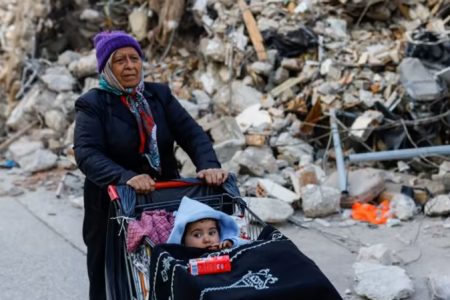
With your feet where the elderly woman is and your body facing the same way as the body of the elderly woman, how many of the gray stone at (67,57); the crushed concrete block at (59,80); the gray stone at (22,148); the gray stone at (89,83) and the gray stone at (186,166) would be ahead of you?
0

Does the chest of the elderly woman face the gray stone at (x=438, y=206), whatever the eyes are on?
no

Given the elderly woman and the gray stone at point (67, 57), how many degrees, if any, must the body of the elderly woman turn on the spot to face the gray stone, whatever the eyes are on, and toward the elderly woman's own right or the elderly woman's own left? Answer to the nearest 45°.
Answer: approximately 135° to the elderly woman's own left

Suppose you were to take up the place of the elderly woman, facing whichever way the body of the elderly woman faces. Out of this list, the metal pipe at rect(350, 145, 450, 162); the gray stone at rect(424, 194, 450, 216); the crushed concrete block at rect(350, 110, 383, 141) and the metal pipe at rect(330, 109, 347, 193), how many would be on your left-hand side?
4

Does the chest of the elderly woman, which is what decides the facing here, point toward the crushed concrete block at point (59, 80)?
no

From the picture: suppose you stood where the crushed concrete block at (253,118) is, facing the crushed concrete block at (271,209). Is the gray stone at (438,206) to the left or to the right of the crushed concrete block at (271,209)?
left

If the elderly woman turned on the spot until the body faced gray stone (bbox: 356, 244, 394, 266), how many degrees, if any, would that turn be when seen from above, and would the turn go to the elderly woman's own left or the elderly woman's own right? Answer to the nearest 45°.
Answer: approximately 90° to the elderly woman's own left

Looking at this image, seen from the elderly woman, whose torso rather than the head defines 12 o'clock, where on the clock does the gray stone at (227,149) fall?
The gray stone is roughly at 8 o'clock from the elderly woman.

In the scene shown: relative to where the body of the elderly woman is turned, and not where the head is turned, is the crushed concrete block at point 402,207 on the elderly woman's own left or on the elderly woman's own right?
on the elderly woman's own left

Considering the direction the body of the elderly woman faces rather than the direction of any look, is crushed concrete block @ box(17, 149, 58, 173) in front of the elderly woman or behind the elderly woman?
behind

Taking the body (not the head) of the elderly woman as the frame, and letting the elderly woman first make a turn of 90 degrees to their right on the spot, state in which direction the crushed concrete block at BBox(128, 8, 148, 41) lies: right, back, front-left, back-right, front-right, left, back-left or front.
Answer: back-right

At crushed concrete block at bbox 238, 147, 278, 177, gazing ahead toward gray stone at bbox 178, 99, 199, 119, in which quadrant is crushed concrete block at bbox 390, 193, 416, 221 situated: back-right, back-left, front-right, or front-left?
back-right

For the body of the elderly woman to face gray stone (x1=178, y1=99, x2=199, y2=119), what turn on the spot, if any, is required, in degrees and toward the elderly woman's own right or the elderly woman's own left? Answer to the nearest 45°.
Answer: approximately 135° to the elderly woman's own left

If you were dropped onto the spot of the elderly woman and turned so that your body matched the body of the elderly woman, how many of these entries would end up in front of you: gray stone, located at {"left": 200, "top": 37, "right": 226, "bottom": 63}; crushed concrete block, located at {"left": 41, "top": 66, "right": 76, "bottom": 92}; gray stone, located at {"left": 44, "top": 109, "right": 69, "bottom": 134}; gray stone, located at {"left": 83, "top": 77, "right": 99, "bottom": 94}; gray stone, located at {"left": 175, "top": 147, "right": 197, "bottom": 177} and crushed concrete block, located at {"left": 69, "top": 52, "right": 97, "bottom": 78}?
0

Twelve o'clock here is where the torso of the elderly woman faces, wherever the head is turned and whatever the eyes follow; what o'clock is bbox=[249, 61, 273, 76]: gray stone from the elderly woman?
The gray stone is roughly at 8 o'clock from the elderly woman.

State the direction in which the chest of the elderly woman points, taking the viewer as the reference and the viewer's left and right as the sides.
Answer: facing the viewer and to the right of the viewer

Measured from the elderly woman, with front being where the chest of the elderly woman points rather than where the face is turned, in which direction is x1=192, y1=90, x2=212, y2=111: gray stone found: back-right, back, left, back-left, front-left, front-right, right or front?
back-left

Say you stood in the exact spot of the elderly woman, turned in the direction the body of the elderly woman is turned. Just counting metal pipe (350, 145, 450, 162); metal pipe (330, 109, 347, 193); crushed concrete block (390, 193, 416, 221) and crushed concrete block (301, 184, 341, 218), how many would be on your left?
4

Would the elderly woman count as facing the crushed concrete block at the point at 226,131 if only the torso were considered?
no
